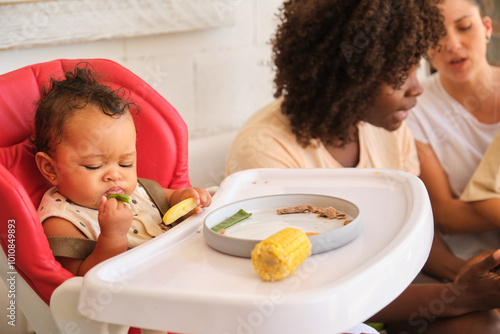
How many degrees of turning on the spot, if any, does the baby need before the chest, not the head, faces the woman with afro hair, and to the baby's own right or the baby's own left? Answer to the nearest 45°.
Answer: approximately 90° to the baby's own left

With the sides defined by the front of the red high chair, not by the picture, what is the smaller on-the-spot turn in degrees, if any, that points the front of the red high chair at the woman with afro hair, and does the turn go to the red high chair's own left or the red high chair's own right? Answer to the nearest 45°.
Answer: approximately 90° to the red high chair's own left

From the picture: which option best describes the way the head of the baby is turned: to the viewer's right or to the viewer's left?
to the viewer's right
